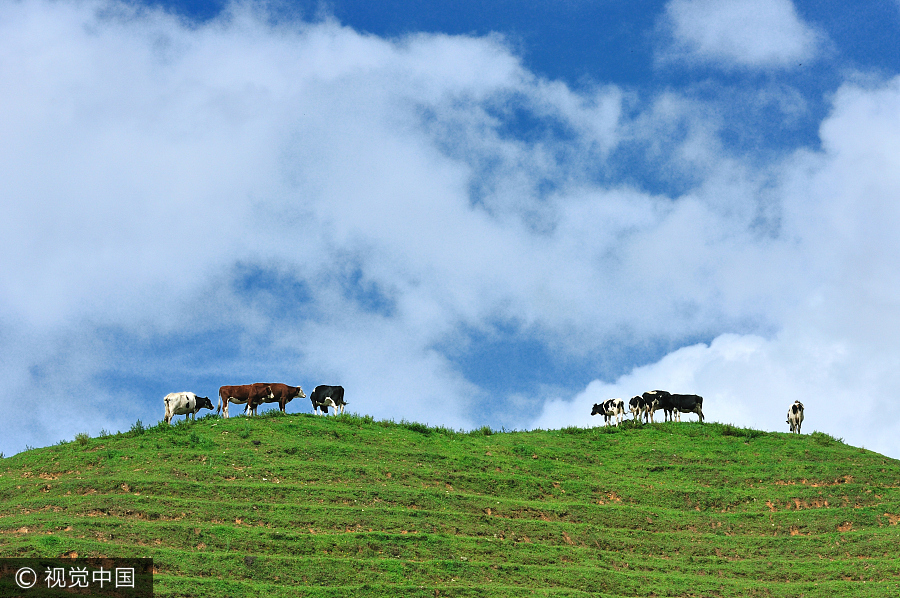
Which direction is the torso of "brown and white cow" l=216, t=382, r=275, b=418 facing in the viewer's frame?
to the viewer's right

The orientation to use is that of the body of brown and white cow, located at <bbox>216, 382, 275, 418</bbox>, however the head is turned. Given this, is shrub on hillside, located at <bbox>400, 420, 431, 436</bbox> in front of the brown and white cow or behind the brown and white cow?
in front

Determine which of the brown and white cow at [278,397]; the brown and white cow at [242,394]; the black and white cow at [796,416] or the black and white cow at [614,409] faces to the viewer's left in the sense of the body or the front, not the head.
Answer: the black and white cow at [614,409]

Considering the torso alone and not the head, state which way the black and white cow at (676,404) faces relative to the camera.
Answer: to the viewer's left

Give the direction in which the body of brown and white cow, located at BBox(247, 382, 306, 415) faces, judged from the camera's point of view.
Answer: to the viewer's right

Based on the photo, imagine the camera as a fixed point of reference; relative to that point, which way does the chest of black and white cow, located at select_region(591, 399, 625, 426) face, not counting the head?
to the viewer's left
